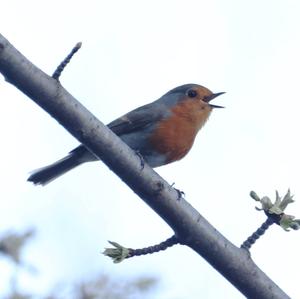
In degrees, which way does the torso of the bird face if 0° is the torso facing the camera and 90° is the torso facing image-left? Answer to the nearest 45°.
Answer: approximately 270°
